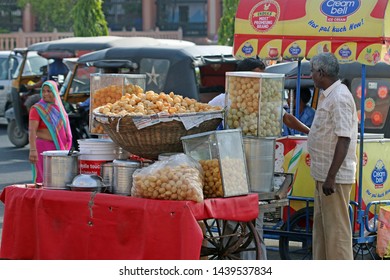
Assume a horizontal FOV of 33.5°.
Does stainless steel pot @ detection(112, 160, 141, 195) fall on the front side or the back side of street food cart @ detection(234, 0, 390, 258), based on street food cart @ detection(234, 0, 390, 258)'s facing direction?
on the front side

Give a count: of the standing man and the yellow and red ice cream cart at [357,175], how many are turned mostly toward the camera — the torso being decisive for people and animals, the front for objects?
1

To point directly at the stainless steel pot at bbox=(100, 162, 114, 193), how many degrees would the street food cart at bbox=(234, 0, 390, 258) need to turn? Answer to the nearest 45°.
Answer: approximately 45° to its right

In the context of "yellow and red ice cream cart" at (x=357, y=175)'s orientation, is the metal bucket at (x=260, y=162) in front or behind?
in front

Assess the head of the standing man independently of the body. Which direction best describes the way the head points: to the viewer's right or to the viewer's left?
to the viewer's left

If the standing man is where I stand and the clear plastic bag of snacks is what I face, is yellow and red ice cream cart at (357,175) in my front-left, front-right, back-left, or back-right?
back-right

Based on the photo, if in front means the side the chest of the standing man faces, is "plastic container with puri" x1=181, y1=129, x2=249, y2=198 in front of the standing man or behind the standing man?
in front

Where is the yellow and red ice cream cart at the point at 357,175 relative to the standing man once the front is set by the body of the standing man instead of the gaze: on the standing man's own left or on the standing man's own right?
on the standing man's own right

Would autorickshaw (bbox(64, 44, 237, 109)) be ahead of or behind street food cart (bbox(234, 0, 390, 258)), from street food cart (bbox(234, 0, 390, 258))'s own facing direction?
behind

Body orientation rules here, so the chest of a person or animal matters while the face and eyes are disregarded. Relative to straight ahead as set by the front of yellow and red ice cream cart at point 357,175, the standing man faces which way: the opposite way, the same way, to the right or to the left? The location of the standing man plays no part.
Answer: to the right

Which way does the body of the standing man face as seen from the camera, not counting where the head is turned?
to the viewer's left

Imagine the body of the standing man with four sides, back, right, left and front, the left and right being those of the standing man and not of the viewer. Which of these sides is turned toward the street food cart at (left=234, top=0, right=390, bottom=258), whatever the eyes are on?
right

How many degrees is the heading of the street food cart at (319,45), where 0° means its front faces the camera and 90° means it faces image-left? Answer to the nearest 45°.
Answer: approximately 0°

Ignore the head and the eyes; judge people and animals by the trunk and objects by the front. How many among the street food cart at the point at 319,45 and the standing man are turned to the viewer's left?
1
